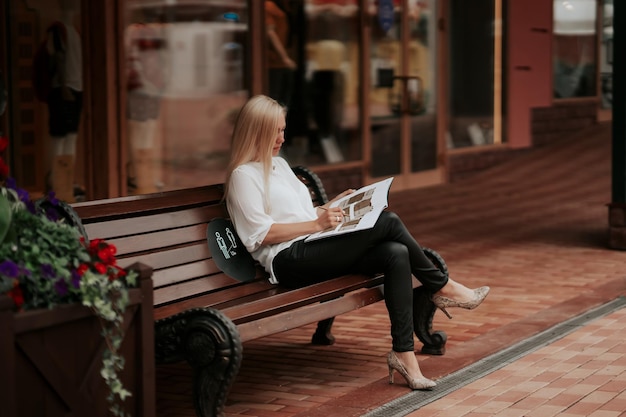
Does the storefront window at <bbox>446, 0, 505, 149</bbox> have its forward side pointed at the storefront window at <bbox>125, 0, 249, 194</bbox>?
no

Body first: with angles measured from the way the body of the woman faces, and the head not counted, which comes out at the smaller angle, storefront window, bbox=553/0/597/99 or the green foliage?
the storefront window

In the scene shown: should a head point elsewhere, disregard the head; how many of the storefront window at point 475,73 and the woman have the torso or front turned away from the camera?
0

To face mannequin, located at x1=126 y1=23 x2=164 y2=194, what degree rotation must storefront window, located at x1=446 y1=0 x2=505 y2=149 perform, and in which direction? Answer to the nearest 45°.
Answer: approximately 90° to its right

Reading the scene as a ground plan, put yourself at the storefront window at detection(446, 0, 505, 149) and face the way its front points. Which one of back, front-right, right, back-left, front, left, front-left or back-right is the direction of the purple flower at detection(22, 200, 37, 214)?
front-right

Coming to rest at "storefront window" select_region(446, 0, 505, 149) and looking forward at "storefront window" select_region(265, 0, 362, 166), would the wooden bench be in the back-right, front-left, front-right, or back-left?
front-left

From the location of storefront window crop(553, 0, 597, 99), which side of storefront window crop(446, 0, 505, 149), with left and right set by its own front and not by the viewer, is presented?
left

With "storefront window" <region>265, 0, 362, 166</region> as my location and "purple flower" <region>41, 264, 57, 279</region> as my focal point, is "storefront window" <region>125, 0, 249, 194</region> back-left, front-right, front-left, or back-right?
front-right

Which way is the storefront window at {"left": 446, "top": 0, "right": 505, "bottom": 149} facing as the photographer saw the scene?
facing the viewer and to the right of the viewer

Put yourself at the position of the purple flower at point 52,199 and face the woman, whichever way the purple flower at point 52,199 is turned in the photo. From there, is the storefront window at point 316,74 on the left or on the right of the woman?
left

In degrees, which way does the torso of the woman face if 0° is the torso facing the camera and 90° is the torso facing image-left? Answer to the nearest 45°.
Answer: approximately 270°

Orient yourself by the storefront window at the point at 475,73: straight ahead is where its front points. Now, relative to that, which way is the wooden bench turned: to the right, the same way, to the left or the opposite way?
the same way

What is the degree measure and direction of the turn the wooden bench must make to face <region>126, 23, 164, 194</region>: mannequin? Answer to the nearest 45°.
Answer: approximately 135° to its left

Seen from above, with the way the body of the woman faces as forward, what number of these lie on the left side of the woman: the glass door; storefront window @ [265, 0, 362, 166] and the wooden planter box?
2

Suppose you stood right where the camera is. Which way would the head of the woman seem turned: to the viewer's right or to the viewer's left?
to the viewer's right
